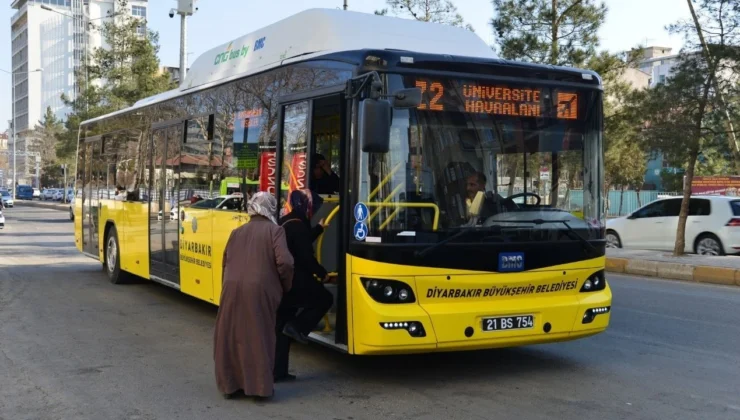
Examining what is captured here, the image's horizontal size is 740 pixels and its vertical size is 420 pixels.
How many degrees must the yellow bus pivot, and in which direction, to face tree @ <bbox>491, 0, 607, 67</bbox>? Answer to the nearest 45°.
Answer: approximately 135° to its left

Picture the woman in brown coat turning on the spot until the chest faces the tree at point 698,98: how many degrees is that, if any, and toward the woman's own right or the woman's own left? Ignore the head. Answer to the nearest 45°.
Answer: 0° — they already face it

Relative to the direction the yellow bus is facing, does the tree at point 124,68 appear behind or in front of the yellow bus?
behind

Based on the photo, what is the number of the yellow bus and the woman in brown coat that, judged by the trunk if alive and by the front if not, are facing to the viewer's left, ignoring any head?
0

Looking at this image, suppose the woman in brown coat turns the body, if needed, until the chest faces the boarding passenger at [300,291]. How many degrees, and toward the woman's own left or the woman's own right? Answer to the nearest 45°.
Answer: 0° — they already face them

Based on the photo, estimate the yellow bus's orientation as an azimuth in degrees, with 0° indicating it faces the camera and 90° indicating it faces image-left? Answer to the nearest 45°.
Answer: approximately 315°

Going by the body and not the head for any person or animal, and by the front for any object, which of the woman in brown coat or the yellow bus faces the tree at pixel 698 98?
the woman in brown coat

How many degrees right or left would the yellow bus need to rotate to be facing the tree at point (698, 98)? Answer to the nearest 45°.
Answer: approximately 90° to its left

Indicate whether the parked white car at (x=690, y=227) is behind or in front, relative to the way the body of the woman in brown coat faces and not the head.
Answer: in front

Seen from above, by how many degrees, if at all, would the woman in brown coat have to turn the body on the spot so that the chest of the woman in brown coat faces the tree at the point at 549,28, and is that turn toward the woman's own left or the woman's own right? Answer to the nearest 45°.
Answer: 0° — they already face it

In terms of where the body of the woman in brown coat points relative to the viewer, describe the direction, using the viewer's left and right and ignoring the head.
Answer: facing away from the viewer and to the right of the viewer

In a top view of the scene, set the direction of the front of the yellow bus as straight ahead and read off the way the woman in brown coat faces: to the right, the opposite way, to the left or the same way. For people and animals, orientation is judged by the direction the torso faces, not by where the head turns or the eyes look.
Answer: to the left

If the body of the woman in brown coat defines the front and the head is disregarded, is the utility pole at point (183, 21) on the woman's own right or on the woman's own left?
on the woman's own left
